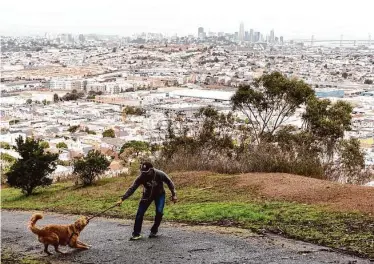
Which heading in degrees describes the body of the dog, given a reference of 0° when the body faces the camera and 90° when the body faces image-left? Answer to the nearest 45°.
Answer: approximately 270°

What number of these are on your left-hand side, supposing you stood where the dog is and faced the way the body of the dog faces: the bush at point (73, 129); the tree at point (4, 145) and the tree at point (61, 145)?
3

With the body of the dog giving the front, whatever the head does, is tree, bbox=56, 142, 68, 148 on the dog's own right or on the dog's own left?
on the dog's own left

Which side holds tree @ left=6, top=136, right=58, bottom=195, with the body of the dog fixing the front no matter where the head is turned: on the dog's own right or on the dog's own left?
on the dog's own left

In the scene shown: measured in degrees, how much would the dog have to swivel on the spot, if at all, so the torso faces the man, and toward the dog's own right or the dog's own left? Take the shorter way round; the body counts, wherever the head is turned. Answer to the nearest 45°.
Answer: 0° — it already faces them

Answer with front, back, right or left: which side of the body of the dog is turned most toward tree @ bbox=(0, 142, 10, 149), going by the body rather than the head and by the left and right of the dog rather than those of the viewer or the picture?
left

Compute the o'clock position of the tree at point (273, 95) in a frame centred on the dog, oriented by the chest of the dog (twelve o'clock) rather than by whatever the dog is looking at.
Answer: The tree is roughly at 10 o'clock from the dog.

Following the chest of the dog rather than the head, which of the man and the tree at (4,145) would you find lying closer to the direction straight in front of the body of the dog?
the man

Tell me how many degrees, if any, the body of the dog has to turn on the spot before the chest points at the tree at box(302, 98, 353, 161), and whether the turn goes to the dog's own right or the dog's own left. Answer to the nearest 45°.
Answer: approximately 45° to the dog's own left
